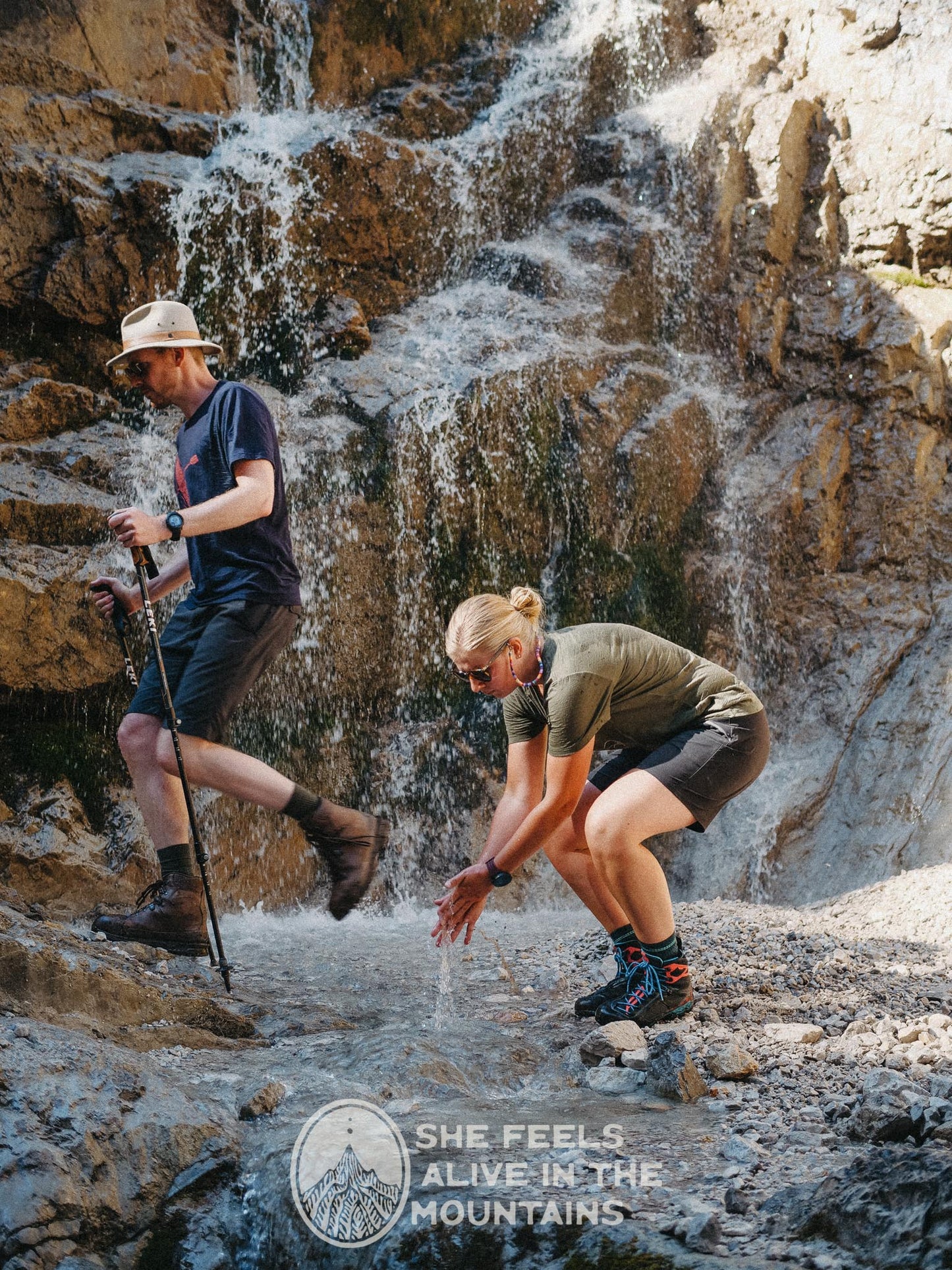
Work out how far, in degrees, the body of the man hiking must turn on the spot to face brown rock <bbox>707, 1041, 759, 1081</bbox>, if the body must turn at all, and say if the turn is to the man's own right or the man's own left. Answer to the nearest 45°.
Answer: approximately 135° to the man's own left

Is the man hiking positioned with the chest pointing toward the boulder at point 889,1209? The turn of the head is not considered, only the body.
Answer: no

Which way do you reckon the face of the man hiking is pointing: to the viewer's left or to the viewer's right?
to the viewer's left

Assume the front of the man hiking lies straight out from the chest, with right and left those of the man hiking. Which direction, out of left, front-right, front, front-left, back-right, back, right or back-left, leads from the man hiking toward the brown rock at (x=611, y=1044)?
back-left

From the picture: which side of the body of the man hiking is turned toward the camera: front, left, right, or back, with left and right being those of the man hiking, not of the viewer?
left

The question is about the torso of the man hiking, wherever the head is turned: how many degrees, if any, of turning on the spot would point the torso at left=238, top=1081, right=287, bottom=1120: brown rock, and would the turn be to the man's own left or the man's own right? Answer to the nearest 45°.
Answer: approximately 90° to the man's own left
